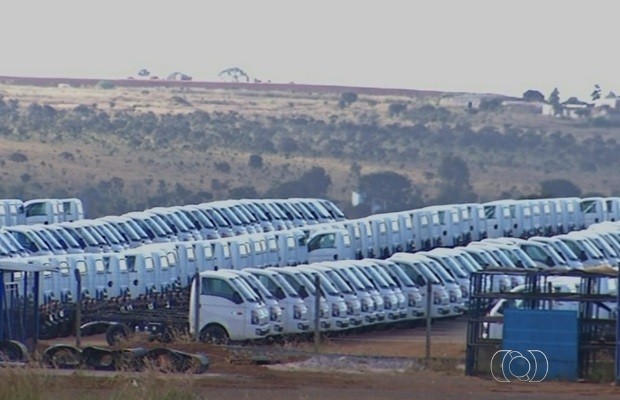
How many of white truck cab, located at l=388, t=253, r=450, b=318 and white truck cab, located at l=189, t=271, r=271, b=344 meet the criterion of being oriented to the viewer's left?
0

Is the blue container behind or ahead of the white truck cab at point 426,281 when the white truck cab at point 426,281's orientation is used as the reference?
ahead

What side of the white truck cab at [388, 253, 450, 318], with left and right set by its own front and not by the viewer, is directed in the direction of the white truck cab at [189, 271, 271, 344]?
right

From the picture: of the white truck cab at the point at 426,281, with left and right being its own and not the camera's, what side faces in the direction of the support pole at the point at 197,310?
right

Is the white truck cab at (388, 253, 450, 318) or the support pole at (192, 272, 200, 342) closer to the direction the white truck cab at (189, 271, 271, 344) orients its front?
the white truck cab

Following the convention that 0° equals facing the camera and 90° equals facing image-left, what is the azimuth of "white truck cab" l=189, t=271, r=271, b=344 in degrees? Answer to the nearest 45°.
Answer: approximately 270°

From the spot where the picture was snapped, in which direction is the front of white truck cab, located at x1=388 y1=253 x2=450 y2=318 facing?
facing the viewer and to the right of the viewer

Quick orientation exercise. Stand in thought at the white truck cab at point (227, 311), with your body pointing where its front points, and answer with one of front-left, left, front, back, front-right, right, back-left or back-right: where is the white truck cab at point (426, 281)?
front-left
